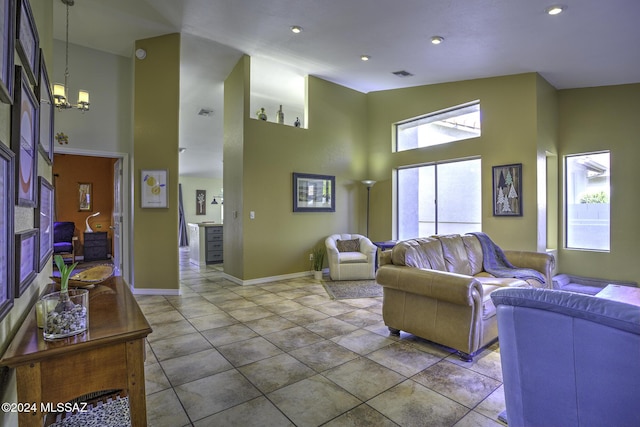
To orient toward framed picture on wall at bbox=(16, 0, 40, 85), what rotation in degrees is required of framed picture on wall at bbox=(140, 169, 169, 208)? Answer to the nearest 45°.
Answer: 0° — it already faces it

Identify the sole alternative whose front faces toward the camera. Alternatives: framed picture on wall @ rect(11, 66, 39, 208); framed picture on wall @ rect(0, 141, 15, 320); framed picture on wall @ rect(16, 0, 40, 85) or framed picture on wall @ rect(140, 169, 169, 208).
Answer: framed picture on wall @ rect(140, 169, 169, 208)

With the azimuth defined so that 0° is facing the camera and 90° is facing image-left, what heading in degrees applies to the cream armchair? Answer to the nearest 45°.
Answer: approximately 0°

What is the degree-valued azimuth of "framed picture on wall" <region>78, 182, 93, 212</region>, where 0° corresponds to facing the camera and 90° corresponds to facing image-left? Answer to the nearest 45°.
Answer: approximately 0°

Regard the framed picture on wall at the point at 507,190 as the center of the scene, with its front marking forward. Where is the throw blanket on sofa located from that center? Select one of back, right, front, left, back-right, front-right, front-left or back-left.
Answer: front-left

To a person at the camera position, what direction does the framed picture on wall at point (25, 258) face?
facing to the right of the viewer

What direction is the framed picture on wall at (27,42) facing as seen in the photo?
to the viewer's right

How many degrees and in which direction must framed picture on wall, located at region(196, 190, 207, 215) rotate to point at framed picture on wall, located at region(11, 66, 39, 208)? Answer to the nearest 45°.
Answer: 0° — it already faces it
